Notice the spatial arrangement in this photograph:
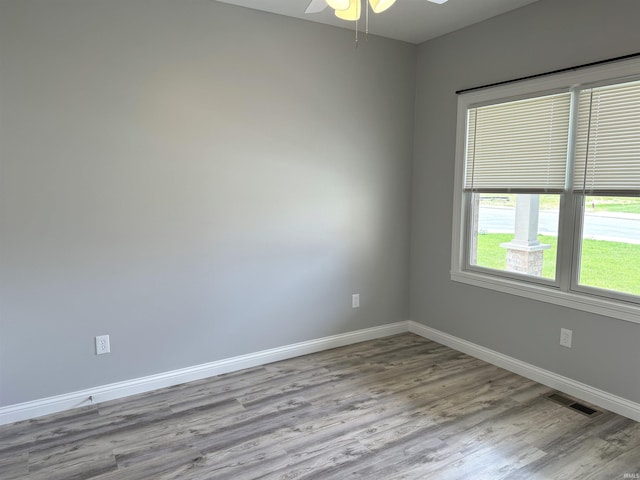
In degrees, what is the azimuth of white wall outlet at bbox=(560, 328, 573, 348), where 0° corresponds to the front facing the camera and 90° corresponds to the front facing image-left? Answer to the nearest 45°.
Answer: approximately 45°

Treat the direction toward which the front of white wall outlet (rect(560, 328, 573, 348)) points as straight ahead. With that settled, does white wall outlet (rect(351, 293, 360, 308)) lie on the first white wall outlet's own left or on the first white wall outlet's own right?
on the first white wall outlet's own right

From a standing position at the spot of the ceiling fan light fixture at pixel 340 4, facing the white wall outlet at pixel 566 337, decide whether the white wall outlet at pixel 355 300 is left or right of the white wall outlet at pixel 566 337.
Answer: left

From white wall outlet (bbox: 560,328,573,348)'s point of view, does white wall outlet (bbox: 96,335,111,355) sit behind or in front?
in front

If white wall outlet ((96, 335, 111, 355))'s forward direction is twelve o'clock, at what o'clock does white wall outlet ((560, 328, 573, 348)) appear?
white wall outlet ((560, 328, 573, 348)) is roughly at 10 o'clock from white wall outlet ((96, 335, 111, 355)).

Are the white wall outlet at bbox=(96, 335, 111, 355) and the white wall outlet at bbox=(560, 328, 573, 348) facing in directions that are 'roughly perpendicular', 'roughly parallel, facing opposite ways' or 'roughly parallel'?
roughly perpendicular

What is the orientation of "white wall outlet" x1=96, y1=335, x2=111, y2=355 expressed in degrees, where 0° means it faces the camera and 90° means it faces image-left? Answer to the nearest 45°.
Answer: approximately 0°

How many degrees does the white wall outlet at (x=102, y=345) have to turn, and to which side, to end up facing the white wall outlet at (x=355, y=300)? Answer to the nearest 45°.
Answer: approximately 90° to its left

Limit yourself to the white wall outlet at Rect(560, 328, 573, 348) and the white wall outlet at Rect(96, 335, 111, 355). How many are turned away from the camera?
0
